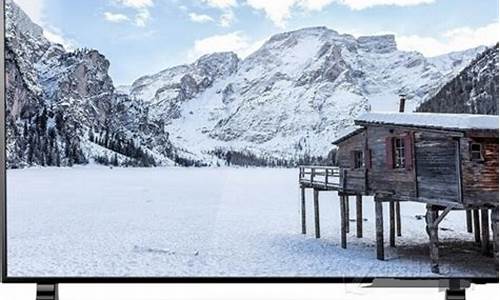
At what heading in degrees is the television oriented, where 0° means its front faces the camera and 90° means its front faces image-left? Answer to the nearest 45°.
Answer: approximately 0°
